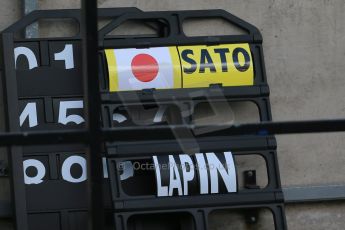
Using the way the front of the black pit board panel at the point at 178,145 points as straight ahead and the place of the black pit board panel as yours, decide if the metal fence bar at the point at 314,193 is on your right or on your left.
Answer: on your left

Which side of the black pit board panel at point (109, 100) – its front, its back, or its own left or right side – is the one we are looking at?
front

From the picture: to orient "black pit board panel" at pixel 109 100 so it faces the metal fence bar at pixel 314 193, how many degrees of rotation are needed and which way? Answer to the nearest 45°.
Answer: approximately 90° to its left

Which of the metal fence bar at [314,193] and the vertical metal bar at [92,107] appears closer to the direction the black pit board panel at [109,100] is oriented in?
the vertical metal bar

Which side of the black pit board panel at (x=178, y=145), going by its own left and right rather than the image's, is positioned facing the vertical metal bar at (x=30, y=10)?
right

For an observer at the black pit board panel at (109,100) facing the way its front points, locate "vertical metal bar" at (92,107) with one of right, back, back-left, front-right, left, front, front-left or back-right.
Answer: front

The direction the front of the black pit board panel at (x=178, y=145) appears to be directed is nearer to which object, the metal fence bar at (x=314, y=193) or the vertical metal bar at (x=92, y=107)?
the vertical metal bar

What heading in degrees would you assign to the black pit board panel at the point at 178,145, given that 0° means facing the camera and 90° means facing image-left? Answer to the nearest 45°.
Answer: approximately 0°
